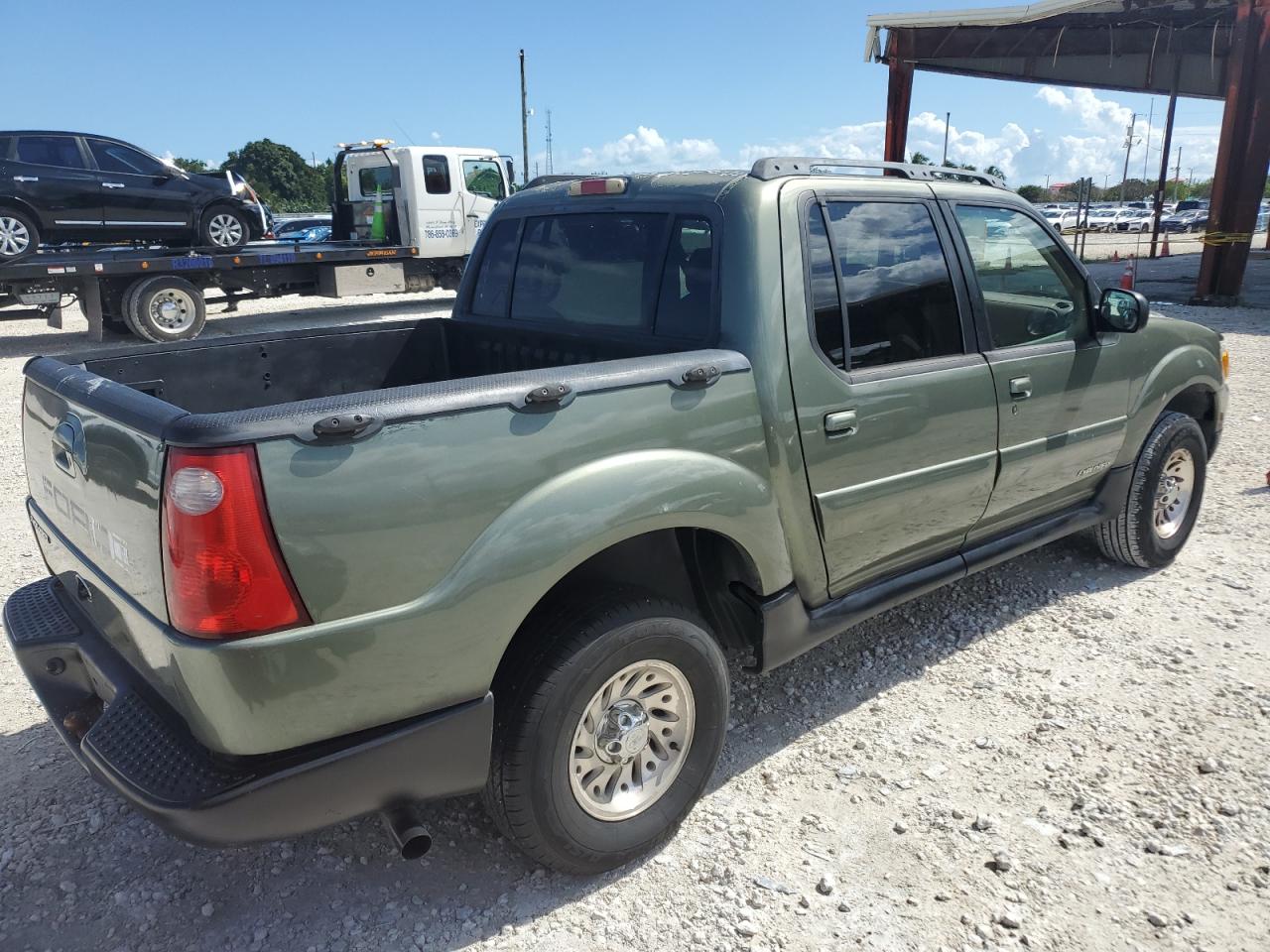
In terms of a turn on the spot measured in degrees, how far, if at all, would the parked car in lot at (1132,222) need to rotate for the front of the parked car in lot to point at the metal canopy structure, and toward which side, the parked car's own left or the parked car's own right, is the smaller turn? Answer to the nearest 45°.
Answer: approximately 45° to the parked car's own left

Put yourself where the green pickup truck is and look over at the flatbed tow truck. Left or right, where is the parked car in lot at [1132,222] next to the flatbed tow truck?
right

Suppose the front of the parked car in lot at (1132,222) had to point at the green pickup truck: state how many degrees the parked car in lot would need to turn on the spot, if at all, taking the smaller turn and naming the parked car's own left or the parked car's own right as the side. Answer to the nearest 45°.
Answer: approximately 45° to the parked car's own left

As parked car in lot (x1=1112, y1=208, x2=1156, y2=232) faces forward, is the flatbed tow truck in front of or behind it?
in front

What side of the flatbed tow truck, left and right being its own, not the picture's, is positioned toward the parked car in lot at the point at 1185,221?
front

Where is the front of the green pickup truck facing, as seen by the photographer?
facing away from the viewer and to the right of the viewer

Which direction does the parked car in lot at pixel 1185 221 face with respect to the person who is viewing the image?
facing the viewer and to the left of the viewer

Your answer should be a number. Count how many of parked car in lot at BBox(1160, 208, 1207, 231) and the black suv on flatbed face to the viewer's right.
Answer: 1

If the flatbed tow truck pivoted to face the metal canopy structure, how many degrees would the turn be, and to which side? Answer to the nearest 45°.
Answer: approximately 45° to its right

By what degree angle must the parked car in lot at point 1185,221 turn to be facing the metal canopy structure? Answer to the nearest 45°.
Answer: approximately 45° to its left

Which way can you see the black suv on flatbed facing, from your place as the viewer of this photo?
facing to the right of the viewer

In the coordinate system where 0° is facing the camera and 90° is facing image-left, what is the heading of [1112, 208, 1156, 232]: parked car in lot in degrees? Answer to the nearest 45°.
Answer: approximately 45°

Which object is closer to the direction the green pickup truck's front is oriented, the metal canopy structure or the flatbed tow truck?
the metal canopy structure

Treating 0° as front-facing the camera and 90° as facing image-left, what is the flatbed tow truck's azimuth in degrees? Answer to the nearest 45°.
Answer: approximately 225°

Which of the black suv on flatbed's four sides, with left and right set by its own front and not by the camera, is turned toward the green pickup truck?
right

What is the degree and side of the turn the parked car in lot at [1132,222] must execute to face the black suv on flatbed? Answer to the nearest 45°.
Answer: approximately 45° to its left

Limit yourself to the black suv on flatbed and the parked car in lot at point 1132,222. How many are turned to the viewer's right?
1

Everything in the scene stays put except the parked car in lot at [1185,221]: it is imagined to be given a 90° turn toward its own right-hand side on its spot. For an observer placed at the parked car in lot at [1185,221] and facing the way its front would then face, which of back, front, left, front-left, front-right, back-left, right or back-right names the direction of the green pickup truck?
back-left
